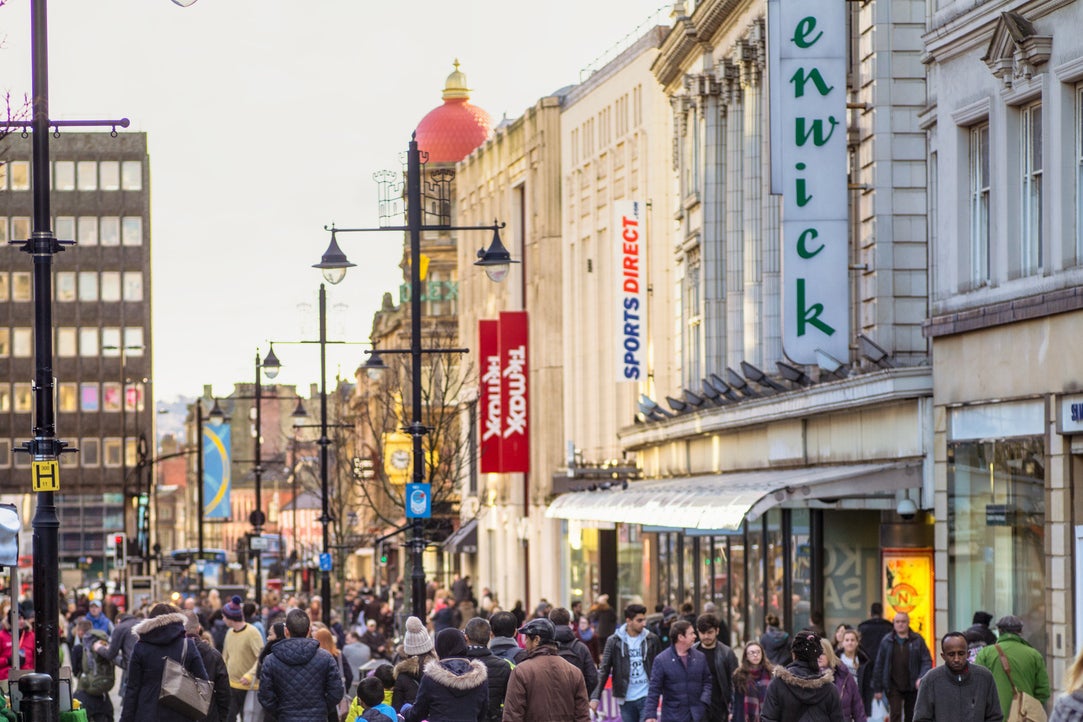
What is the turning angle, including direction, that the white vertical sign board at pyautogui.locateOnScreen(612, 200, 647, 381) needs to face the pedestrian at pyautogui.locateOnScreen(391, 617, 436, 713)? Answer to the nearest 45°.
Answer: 0° — it already faces them

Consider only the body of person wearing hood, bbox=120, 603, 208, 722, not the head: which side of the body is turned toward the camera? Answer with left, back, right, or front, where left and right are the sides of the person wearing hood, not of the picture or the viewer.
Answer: back

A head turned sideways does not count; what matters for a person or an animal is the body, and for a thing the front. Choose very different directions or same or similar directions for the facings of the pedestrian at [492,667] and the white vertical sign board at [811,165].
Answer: very different directions

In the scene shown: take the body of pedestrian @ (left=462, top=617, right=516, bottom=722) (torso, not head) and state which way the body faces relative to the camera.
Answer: away from the camera

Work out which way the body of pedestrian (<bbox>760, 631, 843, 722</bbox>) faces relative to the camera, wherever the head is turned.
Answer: away from the camera

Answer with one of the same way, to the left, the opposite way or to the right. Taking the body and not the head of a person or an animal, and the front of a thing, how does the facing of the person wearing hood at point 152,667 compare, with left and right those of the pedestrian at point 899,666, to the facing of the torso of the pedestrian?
the opposite way

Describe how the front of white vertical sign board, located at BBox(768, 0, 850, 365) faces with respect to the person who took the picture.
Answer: facing the viewer

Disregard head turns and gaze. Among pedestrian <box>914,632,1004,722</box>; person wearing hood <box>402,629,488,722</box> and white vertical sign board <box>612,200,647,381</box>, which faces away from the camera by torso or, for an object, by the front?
the person wearing hood

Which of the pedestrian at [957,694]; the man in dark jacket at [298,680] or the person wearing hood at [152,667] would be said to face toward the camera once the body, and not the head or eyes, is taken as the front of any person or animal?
the pedestrian

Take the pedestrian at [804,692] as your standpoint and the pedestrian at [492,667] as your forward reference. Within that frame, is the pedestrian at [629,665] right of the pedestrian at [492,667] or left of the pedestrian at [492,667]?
right

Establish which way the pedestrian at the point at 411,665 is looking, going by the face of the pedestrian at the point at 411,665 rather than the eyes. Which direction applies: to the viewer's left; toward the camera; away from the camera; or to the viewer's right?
away from the camera

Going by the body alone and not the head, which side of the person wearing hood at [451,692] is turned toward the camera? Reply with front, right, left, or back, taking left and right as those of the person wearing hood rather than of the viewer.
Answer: back

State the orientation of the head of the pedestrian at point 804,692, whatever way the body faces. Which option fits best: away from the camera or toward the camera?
away from the camera

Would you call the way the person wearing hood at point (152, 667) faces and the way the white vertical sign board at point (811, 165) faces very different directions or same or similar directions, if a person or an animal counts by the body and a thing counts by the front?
very different directions

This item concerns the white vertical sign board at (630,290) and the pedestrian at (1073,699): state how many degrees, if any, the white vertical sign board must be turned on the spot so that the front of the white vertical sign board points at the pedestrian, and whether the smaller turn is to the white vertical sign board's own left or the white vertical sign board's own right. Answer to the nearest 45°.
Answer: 0° — it already faces them

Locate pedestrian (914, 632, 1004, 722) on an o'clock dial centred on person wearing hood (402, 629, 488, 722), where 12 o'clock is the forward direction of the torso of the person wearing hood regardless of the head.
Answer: The pedestrian is roughly at 3 o'clock from the person wearing hood.
